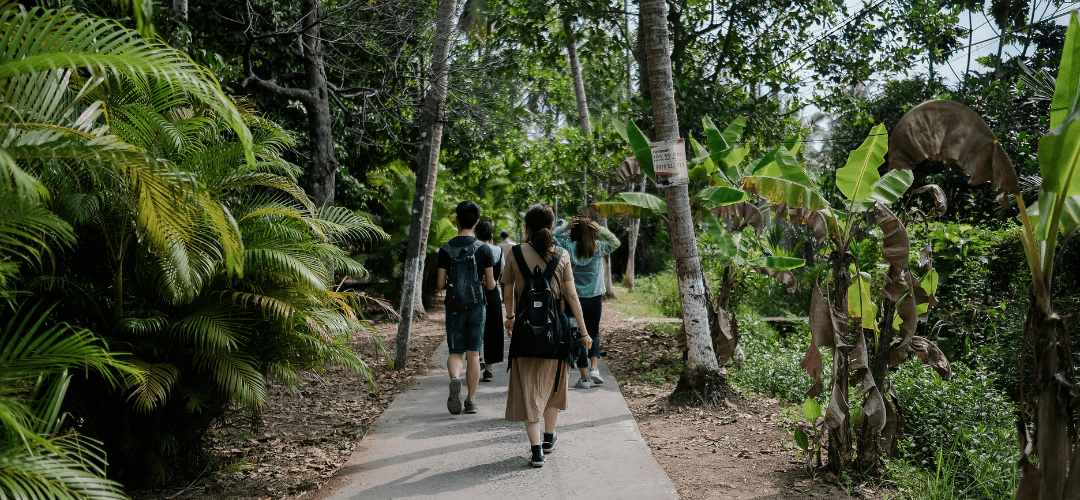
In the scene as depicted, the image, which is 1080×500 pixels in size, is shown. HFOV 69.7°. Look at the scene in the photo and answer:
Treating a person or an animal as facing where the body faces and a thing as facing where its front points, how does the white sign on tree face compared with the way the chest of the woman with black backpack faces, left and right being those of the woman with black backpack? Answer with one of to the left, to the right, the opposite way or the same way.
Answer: the opposite way

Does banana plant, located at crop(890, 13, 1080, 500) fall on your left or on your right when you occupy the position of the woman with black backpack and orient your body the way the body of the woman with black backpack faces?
on your right

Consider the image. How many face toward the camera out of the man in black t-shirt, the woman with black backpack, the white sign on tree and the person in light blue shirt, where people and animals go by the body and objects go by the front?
1

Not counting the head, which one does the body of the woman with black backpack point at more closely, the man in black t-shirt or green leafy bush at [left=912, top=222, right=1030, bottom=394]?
the man in black t-shirt

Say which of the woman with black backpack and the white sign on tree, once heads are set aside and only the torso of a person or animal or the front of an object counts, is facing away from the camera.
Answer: the woman with black backpack

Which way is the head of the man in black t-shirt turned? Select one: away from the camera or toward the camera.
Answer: away from the camera

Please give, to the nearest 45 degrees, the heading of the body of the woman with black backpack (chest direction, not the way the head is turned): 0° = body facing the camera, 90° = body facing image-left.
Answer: approximately 180°

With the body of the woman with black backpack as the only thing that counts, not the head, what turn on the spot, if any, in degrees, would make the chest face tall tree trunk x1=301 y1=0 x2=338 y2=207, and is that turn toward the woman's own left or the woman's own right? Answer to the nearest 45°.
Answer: approximately 45° to the woman's own left

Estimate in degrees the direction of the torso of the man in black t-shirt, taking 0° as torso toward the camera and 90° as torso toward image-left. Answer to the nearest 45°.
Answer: approximately 180°

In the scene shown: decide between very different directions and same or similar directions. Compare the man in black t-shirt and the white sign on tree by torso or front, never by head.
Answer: very different directions

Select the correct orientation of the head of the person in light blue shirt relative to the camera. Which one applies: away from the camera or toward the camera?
away from the camera

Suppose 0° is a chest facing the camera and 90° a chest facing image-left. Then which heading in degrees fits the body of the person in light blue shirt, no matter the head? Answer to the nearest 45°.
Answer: approximately 180°

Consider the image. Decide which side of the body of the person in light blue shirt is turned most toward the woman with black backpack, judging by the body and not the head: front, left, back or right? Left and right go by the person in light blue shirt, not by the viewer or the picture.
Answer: back

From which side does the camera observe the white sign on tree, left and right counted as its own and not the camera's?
front
